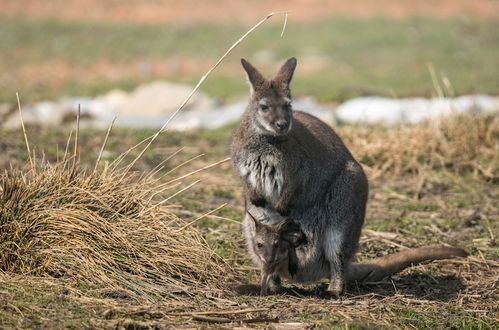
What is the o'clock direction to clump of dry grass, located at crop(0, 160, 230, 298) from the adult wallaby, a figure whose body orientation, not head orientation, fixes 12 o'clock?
The clump of dry grass is roughly at 1 o'clock from the adult wallaby.

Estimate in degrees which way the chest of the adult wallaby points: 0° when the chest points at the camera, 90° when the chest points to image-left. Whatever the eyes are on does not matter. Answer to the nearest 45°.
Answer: approximately 45°

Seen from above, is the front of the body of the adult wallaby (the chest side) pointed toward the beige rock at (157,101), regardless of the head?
no

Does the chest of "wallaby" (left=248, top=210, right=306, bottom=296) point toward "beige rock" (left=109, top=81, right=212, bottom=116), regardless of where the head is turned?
no

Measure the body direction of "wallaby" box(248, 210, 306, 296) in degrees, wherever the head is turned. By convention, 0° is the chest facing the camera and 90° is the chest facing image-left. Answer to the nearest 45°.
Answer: approximately 45°
